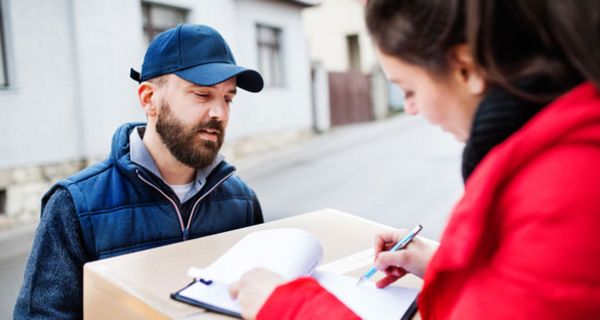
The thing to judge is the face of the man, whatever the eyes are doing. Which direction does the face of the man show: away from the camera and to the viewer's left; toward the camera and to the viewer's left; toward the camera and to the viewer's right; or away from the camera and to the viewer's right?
toward the camera and to the viewer's right

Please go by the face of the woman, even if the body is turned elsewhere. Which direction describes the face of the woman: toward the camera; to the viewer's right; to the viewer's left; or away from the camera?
to the viewer's left

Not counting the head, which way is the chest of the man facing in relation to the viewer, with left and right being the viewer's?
facing the viewer and to the right of the viewer
